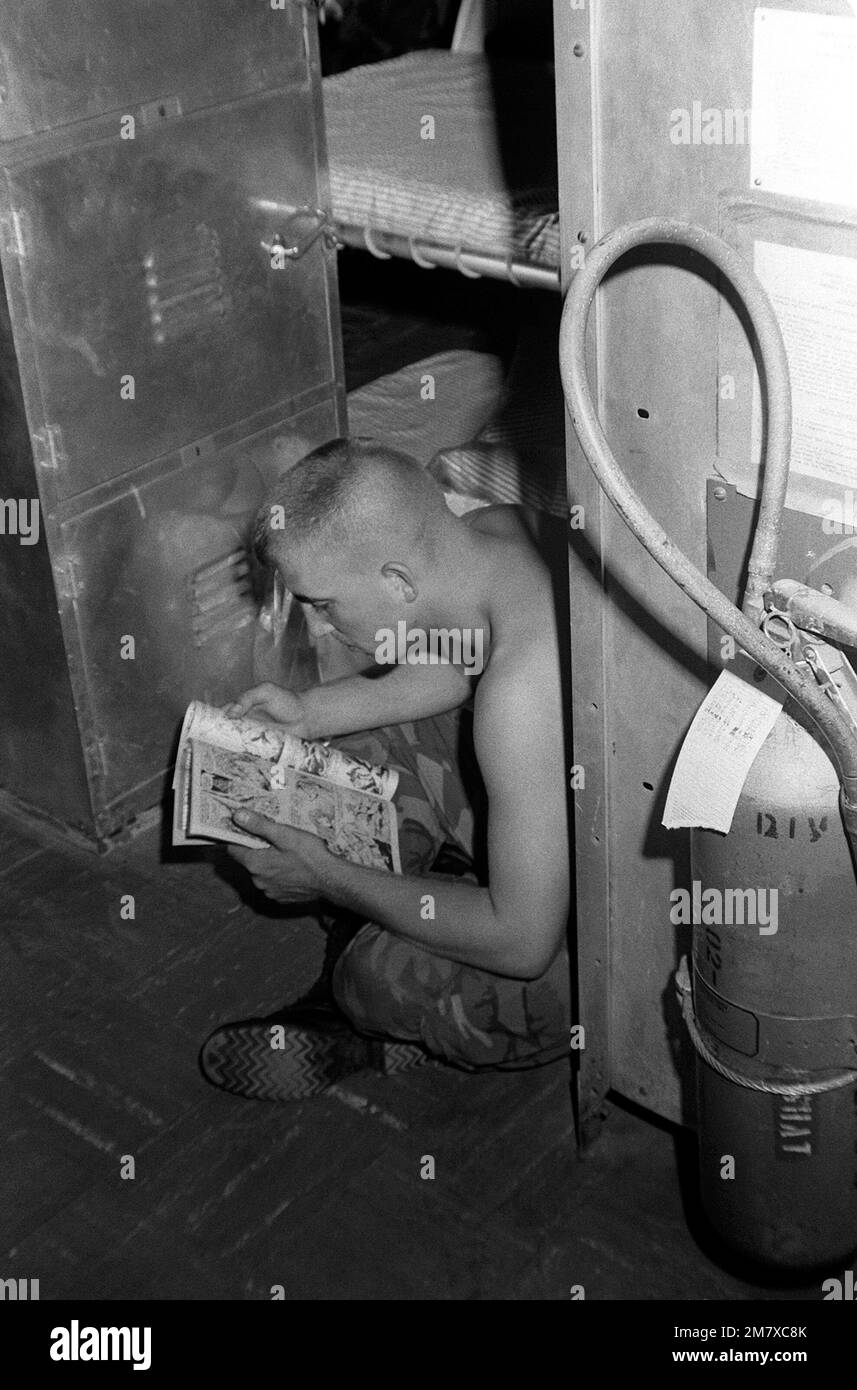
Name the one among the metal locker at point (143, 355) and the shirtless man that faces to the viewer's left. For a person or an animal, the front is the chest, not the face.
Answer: the shirtless man

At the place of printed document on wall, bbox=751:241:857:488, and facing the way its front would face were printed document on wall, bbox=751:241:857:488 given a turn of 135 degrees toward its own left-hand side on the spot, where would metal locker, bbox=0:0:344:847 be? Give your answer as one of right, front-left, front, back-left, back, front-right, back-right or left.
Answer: back-left

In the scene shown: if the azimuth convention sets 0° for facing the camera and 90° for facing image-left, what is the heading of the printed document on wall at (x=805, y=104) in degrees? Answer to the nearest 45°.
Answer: approximately 45°

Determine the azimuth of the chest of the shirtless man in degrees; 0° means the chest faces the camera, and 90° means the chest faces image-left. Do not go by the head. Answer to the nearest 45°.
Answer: approximately 90°

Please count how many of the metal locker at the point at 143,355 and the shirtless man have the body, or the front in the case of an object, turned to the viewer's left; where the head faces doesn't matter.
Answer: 1
